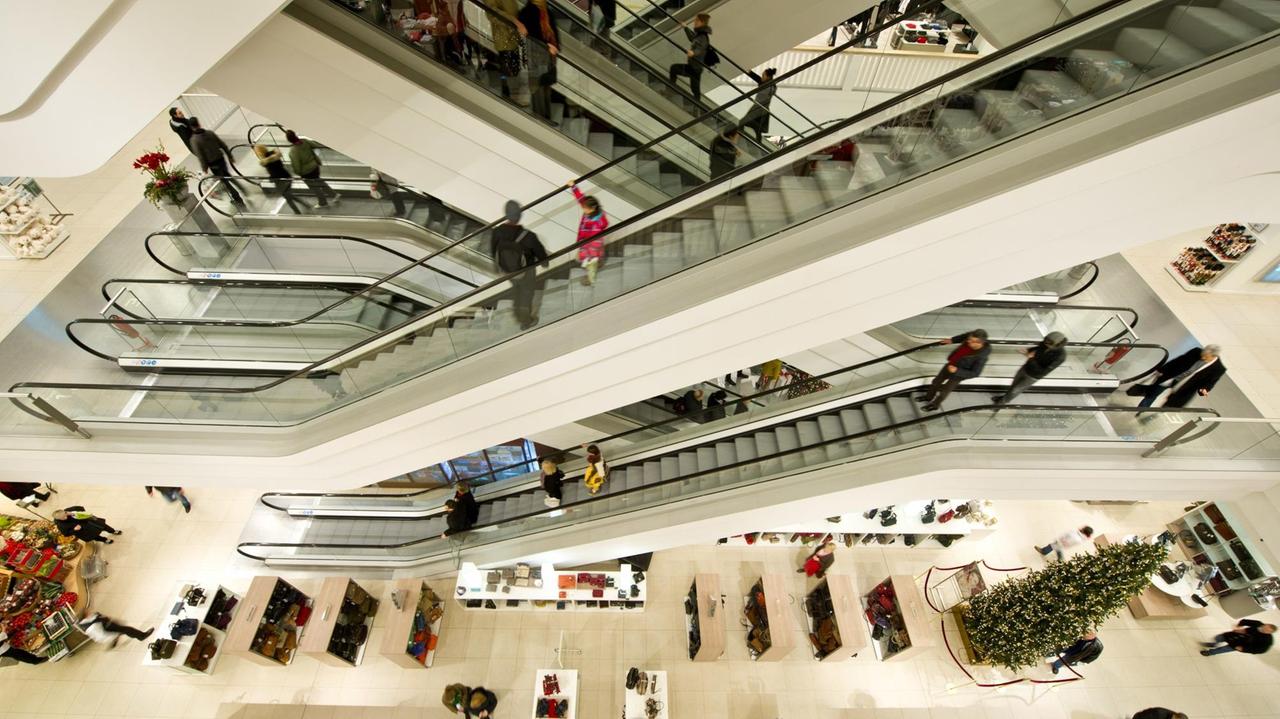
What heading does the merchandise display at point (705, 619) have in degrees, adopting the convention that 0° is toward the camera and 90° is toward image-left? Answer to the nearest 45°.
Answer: approximately 90°

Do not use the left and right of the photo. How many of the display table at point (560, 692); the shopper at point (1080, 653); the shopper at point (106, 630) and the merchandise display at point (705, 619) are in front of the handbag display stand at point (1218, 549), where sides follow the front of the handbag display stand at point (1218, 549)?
4

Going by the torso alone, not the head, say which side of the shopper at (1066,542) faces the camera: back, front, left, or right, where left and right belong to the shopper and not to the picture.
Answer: right

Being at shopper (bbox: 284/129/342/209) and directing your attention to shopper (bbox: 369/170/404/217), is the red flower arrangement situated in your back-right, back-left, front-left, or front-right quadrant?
back-right

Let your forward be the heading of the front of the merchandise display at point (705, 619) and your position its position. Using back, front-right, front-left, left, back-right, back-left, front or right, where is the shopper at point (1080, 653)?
back

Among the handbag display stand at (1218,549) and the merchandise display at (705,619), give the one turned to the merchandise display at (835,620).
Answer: the handbag display stand

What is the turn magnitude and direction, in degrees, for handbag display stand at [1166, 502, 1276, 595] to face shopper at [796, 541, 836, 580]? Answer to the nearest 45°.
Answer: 0° — it already faces them

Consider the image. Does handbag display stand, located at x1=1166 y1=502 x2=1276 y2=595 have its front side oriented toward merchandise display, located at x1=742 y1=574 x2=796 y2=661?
yes

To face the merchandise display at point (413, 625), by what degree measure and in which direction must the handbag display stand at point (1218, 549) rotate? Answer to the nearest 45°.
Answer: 0° — it already faces it

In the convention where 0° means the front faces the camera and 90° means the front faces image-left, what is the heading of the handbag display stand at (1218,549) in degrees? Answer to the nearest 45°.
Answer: approximately 45°

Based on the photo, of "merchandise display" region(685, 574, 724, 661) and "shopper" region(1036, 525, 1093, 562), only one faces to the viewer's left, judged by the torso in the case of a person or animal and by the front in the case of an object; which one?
the merchandise display
